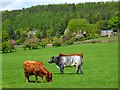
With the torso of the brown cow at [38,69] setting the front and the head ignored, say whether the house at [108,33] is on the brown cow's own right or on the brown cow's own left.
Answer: on the brown cow's own left

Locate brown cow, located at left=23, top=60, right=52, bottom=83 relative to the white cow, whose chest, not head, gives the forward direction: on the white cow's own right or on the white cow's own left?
on the white cow's own left

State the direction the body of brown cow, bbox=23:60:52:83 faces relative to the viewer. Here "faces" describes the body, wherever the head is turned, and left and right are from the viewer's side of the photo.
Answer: facing to the right of the viewer

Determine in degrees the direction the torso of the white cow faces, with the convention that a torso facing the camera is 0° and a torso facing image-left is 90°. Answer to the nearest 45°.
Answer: approximately 90°

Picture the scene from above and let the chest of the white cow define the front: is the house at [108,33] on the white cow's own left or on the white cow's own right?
on the white cow's own right

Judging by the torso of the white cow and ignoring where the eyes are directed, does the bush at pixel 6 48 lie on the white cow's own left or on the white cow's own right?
on the white cow's own right
